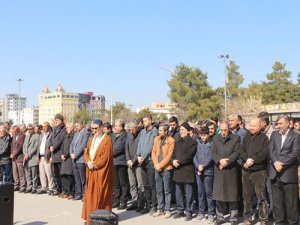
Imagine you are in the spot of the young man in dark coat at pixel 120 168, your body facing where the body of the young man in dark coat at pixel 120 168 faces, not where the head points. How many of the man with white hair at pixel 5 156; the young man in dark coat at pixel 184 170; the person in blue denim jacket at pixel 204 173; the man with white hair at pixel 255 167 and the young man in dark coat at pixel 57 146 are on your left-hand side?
3

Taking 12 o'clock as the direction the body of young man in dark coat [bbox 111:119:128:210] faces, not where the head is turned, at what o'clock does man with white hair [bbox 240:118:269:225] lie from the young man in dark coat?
The man with white hair is roughly at 9 o'clock from the young man in dark coat.

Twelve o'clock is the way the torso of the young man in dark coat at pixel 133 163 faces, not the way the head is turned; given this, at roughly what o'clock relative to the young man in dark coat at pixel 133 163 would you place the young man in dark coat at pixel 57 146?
the young man in dark coat at pixel 57 146 is roughly at 3 o'clock from the young man in dark coat at pixel 133 163.

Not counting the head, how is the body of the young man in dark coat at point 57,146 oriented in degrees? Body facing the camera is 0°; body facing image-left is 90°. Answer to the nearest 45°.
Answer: approximately 45°

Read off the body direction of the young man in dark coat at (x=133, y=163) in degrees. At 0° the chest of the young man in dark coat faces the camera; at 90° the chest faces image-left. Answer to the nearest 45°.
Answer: approximately 45°

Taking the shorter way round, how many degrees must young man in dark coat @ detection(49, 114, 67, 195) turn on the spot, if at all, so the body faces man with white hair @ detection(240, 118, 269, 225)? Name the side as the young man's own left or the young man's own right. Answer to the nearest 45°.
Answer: approximately 90° to the young man's own left

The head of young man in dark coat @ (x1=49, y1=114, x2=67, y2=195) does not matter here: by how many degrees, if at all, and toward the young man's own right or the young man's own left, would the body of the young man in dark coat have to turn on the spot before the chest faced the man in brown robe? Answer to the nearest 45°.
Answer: approximately 45° to the young man's own left

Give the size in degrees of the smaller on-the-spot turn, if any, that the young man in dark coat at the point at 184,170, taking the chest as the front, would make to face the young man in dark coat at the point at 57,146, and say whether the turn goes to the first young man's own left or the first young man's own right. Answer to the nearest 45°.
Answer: approximately 90° to the first young man's own right

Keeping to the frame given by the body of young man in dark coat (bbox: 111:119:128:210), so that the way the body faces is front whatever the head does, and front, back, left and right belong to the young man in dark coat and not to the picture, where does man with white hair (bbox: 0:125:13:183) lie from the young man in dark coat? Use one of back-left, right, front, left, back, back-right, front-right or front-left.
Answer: right

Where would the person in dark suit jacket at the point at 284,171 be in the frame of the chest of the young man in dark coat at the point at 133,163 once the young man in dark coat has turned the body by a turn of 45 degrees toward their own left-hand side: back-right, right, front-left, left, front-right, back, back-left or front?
front-left

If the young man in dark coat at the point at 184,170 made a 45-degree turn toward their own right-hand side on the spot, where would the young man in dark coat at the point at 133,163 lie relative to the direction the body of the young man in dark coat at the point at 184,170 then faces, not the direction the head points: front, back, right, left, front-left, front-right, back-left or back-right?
front-right
